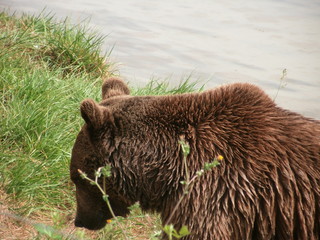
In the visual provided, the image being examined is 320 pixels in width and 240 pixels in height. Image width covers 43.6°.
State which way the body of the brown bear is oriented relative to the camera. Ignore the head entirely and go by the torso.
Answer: to the viewer's left
